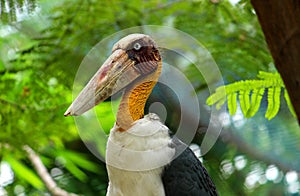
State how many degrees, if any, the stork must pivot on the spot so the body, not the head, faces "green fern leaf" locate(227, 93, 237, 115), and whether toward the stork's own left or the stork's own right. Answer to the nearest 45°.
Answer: approximately 135° to the stork's own left

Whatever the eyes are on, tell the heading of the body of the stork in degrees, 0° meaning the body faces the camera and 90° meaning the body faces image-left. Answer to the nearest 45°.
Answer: approximately 45°

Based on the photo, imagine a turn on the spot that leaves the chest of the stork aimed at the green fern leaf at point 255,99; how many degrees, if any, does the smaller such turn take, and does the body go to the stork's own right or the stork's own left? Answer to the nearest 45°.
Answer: approximately 135° to the stork's own left

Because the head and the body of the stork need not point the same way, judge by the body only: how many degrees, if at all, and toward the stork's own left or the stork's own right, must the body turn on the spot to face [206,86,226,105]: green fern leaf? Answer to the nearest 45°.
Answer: approximately 135° to the stork's own left

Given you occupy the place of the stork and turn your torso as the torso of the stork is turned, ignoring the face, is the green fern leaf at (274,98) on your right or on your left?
on your left

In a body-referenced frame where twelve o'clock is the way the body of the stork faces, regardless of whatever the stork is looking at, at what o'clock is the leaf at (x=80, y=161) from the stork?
The leaf is roughly at 4 o'clock from the stork.

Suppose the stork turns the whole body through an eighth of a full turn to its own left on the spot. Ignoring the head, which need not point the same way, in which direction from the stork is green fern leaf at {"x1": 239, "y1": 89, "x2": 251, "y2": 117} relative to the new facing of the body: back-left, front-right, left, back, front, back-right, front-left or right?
left
